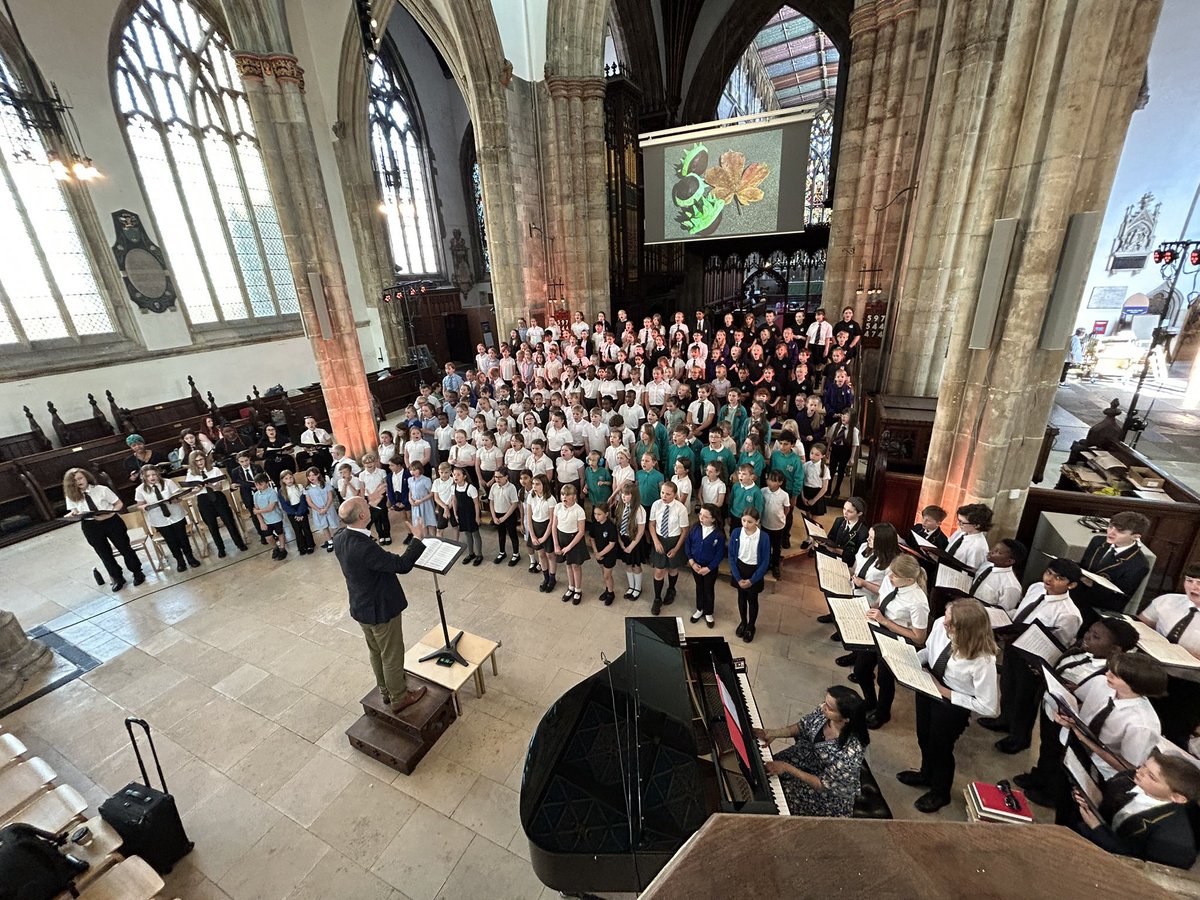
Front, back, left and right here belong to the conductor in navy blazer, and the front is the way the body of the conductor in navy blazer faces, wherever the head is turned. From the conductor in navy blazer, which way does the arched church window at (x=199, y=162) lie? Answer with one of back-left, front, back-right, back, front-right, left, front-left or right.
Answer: front-left

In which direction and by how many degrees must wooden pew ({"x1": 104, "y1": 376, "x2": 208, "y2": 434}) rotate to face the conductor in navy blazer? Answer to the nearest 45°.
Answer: approximately 45° to its right

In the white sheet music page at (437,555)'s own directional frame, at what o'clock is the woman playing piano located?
The woman playing piano is roughly at 9 o'clock from the white sheet music page.

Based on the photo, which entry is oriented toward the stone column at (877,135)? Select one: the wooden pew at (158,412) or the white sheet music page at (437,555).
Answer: the wooden pew

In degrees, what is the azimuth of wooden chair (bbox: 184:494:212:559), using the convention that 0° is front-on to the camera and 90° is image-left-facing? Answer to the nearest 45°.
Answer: approximately 315°

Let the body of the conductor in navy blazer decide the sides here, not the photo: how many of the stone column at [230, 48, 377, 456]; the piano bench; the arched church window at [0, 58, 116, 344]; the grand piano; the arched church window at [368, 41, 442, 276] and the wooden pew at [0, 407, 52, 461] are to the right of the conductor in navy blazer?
2

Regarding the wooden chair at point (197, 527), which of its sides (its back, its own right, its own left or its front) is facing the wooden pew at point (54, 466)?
back

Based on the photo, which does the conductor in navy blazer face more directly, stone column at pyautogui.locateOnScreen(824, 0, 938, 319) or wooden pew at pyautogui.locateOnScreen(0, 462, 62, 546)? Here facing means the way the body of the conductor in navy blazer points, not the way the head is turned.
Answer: the stone column

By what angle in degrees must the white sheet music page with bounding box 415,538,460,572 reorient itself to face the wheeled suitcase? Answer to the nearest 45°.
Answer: approximately 45° to its right

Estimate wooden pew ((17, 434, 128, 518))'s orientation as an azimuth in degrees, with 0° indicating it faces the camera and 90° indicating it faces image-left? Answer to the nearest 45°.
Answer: approximately 315°

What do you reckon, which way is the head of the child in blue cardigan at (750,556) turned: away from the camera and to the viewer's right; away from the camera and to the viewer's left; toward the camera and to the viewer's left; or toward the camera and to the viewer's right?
toward the camera and to the viewer's left

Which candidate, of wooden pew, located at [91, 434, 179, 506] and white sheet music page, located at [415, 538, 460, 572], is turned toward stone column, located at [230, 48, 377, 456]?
the wooden pew

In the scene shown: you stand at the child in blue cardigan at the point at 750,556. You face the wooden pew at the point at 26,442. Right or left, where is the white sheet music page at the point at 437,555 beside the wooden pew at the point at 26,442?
left

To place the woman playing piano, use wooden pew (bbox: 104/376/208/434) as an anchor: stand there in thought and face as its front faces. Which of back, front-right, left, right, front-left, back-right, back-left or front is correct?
front-right

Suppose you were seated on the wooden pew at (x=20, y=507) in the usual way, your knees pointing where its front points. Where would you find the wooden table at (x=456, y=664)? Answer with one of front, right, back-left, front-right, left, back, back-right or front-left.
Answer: front-right

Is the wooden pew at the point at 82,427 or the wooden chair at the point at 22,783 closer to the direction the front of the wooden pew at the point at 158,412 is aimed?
the wooden chair
